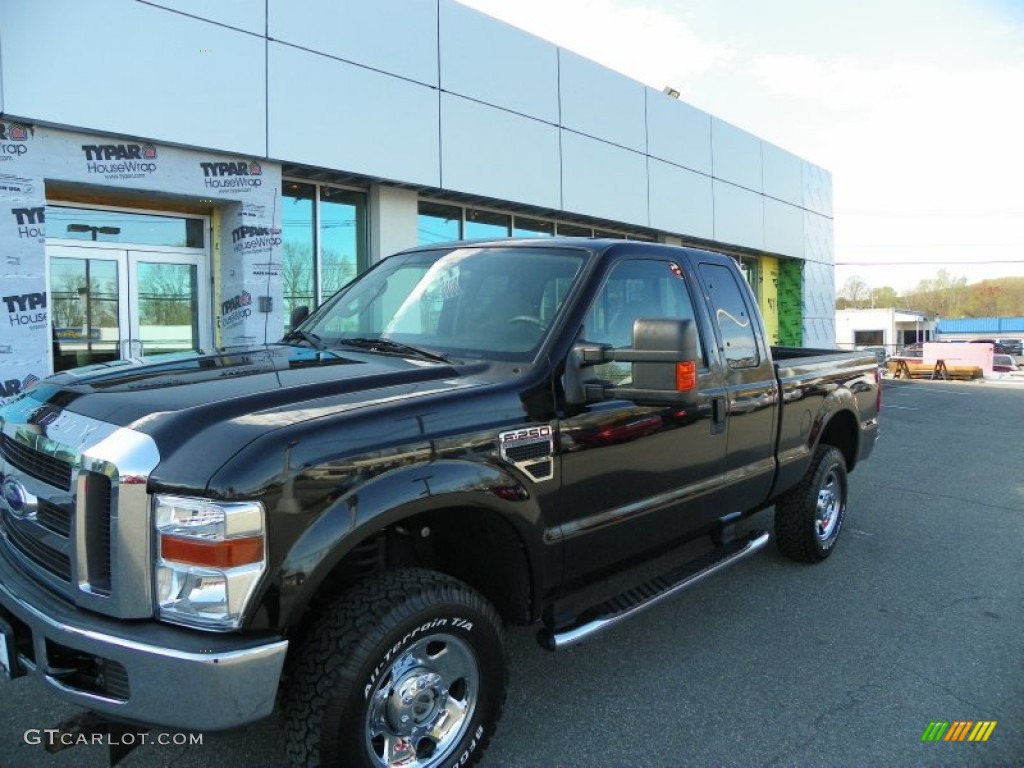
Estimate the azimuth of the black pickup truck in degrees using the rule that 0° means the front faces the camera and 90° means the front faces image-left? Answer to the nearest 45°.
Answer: approximately 45°
